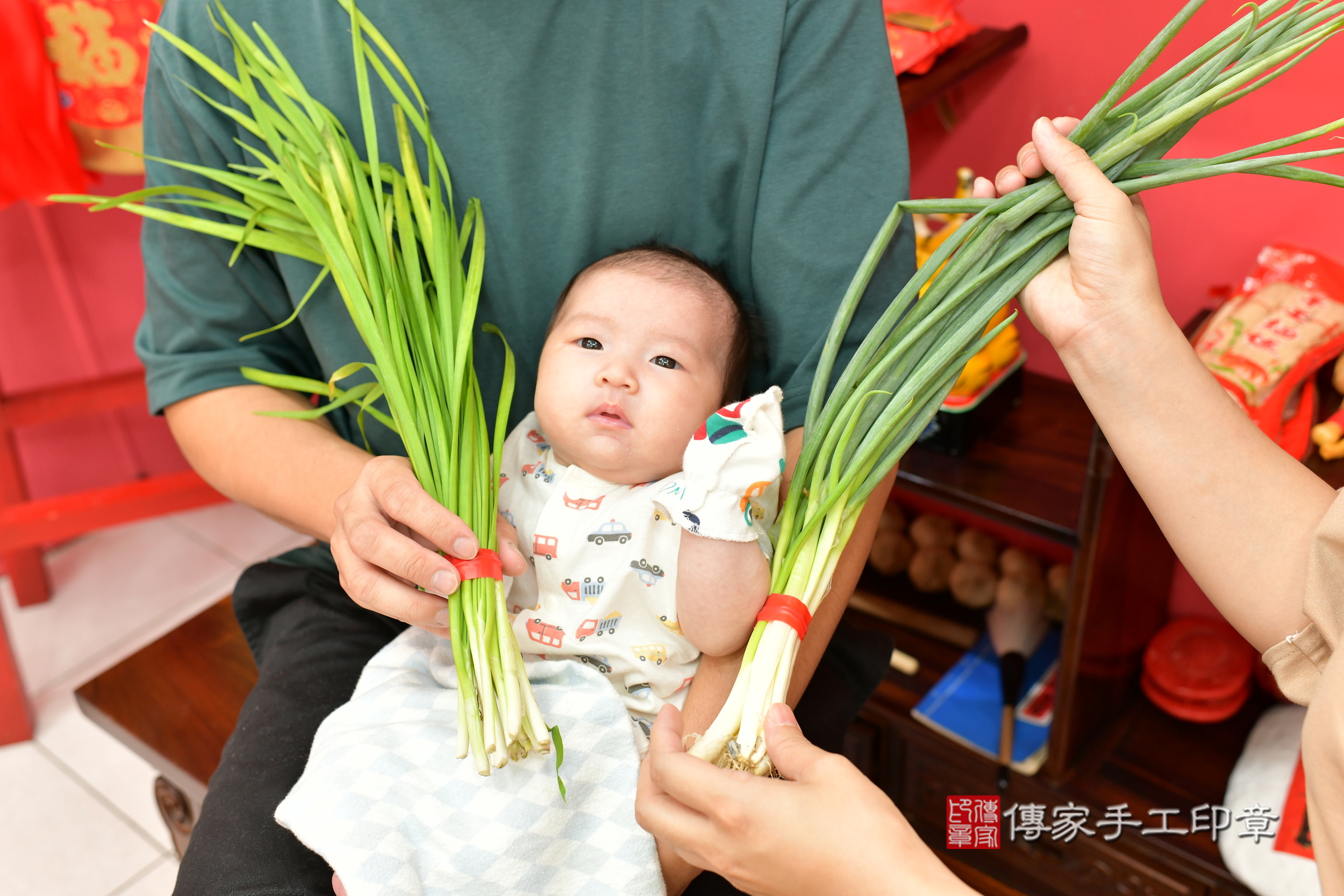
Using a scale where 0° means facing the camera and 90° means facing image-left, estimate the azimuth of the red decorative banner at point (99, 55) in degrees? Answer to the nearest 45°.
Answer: approximately 0°

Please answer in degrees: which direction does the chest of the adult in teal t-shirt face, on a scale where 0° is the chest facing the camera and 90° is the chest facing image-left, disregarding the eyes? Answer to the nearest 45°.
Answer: approximately 0°

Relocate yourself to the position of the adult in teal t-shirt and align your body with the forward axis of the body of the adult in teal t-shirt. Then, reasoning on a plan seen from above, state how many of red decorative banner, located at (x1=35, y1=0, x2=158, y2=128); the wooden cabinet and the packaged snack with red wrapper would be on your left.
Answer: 2

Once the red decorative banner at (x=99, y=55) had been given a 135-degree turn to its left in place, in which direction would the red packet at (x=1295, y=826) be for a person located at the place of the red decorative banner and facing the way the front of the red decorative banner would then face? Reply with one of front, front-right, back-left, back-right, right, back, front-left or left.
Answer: right

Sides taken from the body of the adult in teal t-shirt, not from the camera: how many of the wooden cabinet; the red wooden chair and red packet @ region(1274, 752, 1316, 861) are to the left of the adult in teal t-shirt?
2

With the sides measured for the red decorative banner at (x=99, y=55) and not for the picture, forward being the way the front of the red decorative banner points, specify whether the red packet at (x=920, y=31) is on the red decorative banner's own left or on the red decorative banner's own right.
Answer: on the red decorative banner's own left

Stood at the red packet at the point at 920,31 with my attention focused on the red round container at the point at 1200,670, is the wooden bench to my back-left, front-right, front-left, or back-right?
back-right

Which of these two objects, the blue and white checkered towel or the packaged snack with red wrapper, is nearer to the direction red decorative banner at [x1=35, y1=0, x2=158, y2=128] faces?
the blue and white checkered towel

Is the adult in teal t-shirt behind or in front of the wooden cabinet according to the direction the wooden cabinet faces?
in front

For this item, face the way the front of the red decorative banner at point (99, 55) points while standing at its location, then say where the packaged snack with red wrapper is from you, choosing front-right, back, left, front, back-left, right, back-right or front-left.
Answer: front-left

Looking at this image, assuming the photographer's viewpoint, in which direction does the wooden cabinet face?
facing the viewer and to the left of the viewer

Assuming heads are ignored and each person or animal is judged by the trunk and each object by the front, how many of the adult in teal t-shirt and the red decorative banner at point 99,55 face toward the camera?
2
